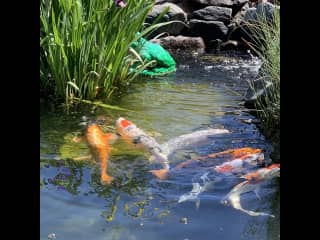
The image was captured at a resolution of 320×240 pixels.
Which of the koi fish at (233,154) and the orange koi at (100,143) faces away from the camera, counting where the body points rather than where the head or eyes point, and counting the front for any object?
the orange koi

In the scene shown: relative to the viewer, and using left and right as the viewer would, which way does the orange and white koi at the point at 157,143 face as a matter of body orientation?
facing away from the viewer and to the left of the viewer

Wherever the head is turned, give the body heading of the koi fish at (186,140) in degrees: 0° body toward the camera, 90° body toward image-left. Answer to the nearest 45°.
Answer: approximately 45°

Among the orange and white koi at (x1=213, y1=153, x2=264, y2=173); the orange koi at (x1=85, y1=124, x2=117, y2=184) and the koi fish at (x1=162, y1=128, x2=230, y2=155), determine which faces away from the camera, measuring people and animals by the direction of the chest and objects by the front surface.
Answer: the orange koi

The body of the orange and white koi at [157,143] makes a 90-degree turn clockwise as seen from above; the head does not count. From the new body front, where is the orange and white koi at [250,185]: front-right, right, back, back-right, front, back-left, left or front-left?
right

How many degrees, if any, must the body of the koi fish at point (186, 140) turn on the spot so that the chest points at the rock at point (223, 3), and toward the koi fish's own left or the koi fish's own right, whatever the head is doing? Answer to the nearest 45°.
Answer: approximately 135° to the koi fish's own right

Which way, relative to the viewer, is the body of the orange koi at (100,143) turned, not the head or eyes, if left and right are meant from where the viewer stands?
facing away from the viewer
